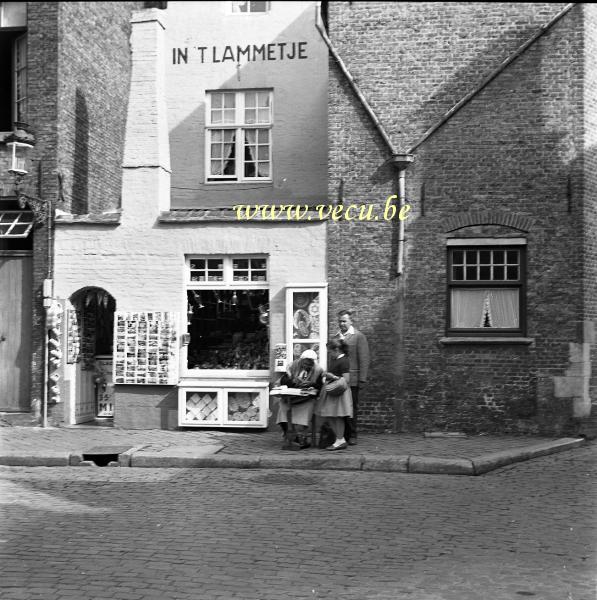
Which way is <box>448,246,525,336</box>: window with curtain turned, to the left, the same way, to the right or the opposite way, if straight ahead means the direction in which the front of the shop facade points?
the same way

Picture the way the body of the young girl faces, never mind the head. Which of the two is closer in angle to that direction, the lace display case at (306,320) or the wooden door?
the wooden door

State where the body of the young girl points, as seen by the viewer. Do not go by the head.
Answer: to the viewer's left

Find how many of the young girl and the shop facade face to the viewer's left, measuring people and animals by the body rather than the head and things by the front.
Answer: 1

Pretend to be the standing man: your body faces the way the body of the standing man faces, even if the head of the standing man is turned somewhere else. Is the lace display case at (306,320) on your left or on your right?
on your right

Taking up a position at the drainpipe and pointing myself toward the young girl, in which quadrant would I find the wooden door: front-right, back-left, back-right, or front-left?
front-right

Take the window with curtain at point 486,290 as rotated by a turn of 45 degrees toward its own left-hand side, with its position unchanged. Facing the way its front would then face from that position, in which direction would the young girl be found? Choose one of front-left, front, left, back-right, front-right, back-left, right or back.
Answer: right

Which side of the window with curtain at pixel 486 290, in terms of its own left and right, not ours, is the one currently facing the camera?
front

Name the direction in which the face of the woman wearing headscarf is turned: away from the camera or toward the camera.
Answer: toward the camera

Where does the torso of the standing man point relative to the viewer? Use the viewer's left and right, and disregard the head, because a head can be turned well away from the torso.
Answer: facing the viewer and to the left of the viewer

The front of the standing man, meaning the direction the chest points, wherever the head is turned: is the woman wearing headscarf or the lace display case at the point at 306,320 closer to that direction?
the woman wearing headscarf

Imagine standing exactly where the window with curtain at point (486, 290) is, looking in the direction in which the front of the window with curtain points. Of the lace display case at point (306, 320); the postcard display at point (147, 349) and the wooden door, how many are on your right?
3

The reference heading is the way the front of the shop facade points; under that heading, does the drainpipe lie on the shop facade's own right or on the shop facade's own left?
on the shop facade's own left

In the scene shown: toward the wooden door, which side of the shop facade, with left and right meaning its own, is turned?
right

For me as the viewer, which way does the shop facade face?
facing the viewer
